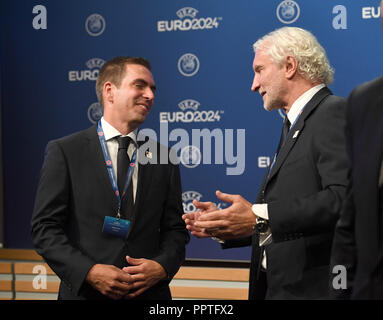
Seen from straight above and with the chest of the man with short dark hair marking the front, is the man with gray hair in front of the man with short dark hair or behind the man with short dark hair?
in front

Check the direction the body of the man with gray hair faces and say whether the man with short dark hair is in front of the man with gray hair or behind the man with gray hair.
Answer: in front

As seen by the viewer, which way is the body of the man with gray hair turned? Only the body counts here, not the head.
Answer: to the viewer's left

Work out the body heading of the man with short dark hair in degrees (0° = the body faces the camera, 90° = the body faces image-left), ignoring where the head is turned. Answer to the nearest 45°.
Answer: approximately 315°

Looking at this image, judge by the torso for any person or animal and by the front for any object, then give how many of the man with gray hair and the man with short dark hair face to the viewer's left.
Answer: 1

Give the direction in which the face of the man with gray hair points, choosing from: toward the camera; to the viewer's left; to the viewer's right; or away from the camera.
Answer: to the viewer's left
